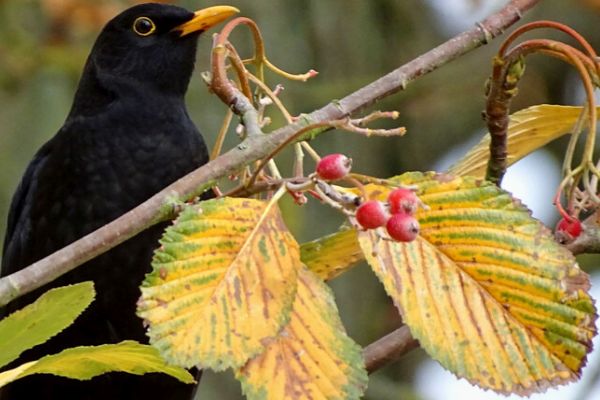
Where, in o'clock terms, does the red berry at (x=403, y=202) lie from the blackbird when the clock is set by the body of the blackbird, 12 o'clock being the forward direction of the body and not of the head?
The red berry is roughly at 11 o'clock from the blackbird.

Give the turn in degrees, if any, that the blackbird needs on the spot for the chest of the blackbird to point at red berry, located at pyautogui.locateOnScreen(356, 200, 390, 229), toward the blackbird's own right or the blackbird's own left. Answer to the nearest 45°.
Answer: approximately 45° to the blackbird's own left

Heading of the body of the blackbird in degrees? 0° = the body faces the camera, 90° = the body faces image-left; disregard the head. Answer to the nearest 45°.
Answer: approximately 315°

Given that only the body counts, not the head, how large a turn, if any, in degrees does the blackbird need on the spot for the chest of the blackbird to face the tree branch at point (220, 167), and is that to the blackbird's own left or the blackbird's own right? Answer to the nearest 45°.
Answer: approximately 45° to the blackbird's own right
